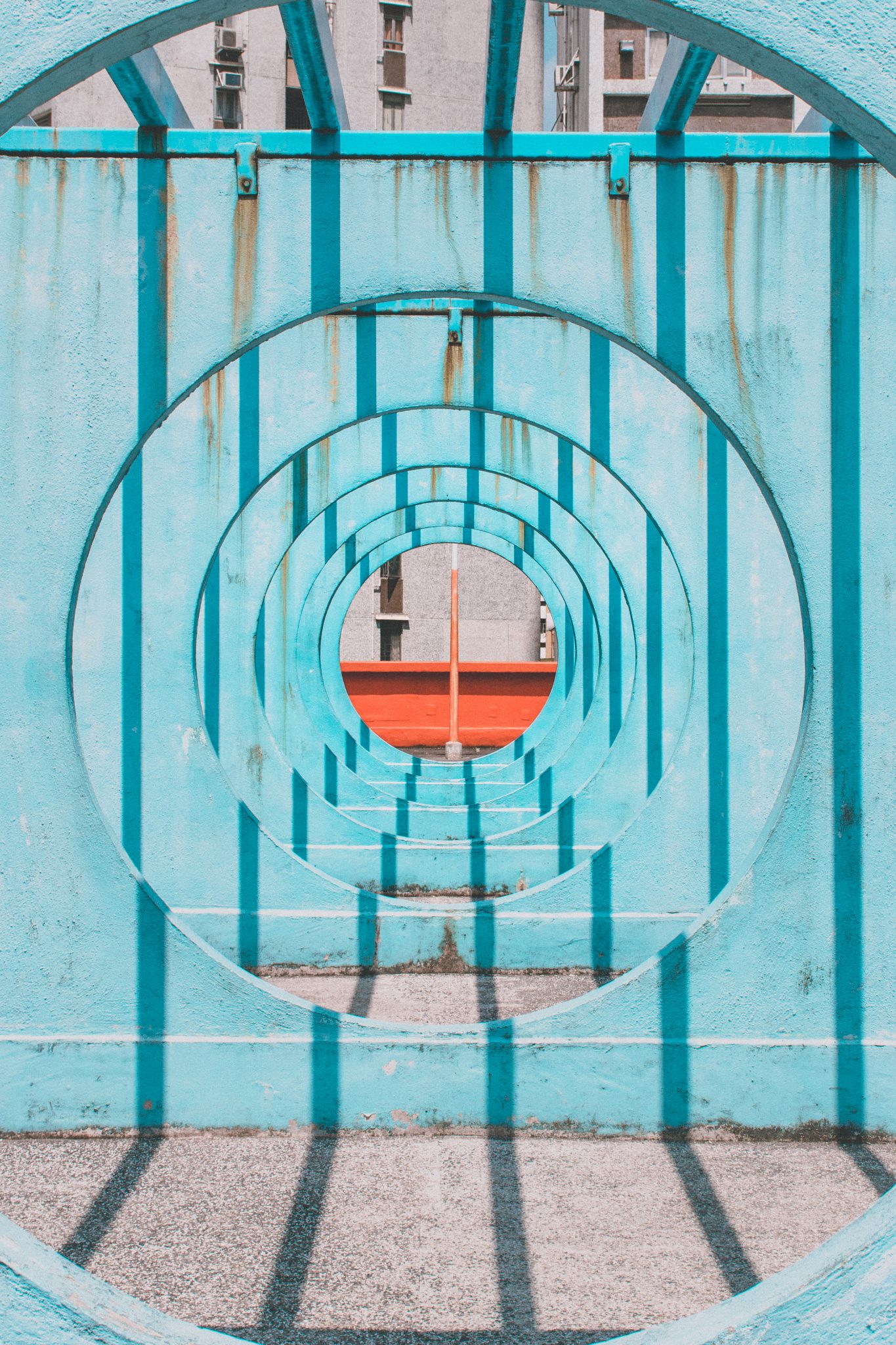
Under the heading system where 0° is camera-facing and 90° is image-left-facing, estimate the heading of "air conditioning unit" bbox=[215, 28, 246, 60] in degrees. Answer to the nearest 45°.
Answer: approximately 0°

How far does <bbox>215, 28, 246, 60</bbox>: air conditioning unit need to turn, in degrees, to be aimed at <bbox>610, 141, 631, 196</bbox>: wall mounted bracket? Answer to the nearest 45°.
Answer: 0° — it already faces it

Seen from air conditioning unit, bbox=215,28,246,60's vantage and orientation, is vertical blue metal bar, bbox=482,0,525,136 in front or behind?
in front

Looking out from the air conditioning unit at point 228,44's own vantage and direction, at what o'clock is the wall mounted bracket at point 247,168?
The wall mounted bracket is roughly at 12 o'clock from the air conditioning unit.
